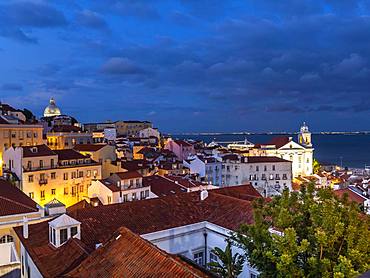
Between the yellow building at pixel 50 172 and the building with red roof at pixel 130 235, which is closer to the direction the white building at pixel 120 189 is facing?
the building with red roof

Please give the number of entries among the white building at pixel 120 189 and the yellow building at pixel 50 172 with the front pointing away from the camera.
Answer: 0

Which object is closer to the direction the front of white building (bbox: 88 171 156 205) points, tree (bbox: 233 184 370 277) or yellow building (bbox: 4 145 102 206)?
the tree

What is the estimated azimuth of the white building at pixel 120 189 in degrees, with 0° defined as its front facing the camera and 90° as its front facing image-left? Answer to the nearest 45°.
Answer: approximately 315°

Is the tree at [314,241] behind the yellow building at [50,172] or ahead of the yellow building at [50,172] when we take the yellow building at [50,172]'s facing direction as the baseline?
ahead

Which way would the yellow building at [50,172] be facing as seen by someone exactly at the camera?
facing the viewer and to the right of the viewer

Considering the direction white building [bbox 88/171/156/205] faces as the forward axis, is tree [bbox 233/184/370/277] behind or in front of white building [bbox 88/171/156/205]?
in front
